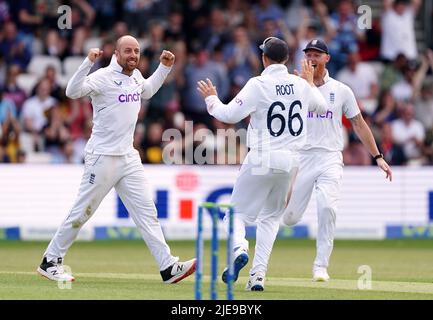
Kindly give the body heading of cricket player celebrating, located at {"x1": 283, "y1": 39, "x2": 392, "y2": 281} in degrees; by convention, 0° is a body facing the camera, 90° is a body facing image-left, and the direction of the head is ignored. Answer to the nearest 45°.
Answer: approximately 45°

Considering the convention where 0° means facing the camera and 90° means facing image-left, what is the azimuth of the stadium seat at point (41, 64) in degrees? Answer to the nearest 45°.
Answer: approximately 0°

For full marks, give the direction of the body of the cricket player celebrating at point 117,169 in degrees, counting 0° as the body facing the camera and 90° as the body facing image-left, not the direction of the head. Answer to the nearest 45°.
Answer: approximately 315°

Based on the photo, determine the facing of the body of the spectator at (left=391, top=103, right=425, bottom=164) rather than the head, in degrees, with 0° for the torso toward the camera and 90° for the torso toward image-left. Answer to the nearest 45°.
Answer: approximately 0°

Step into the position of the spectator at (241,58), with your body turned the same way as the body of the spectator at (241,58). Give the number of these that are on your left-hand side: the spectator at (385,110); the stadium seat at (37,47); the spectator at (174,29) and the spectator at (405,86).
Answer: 2

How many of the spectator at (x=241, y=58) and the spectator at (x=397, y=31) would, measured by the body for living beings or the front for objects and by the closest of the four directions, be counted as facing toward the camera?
2

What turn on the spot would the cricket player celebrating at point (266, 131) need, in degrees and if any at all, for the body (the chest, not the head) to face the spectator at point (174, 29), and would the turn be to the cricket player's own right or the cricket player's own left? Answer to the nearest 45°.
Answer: approximately 45° to the cricket player's own right

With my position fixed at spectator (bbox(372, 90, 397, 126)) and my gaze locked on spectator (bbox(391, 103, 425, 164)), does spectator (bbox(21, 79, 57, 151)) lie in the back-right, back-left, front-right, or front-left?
back-right

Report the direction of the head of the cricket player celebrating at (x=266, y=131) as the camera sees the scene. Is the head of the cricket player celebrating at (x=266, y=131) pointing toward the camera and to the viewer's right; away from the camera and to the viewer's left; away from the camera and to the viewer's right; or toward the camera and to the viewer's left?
away from the camera and to the viewer's left

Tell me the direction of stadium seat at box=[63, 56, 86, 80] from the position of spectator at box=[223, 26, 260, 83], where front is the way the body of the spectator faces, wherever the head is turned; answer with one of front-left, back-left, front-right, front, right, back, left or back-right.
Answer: right

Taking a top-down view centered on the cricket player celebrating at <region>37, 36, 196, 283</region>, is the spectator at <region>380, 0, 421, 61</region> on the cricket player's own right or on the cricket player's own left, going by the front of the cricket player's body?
on the cricket player's own left
